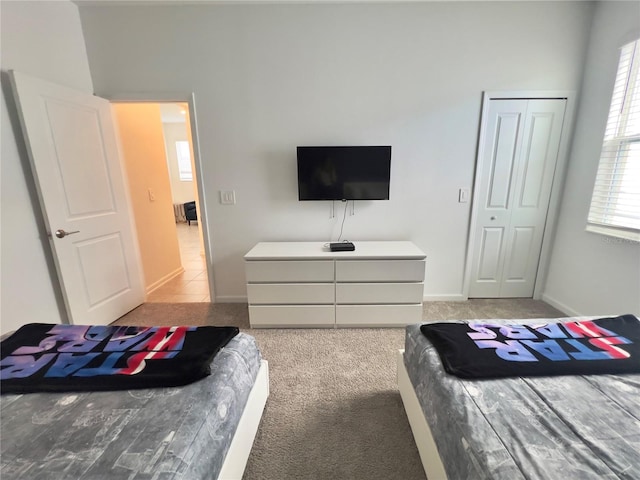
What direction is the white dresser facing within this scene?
toward the camera

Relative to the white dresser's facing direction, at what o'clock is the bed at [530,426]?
The bed is roughly at 11 o'clock from the white dresser.

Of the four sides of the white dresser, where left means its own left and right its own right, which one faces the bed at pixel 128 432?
front

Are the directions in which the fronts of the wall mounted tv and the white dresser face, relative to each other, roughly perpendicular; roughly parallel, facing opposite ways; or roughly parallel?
roughly parallel

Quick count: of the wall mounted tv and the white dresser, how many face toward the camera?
2

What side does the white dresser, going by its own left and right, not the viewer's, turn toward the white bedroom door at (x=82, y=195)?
right

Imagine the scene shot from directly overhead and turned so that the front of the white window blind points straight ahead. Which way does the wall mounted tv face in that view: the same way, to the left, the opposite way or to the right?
to the left

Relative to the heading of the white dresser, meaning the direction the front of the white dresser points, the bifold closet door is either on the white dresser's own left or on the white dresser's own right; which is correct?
on the white dresser's own left

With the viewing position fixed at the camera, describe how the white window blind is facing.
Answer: facing the viewer and to the left of the viewer

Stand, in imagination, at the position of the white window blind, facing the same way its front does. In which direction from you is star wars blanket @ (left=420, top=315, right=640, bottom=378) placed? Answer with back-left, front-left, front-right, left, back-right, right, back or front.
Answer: front-left

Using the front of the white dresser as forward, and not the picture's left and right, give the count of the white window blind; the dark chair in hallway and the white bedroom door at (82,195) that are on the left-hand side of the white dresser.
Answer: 1

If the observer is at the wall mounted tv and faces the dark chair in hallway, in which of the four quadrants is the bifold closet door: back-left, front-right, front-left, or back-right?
back-right

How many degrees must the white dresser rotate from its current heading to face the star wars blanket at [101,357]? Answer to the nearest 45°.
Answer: approximately 45° to its right

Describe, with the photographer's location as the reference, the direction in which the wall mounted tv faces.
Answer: facing the viewer

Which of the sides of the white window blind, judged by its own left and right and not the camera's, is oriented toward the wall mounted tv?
front

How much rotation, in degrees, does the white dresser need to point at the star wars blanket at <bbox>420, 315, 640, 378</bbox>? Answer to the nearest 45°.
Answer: approximately 45° to its left
